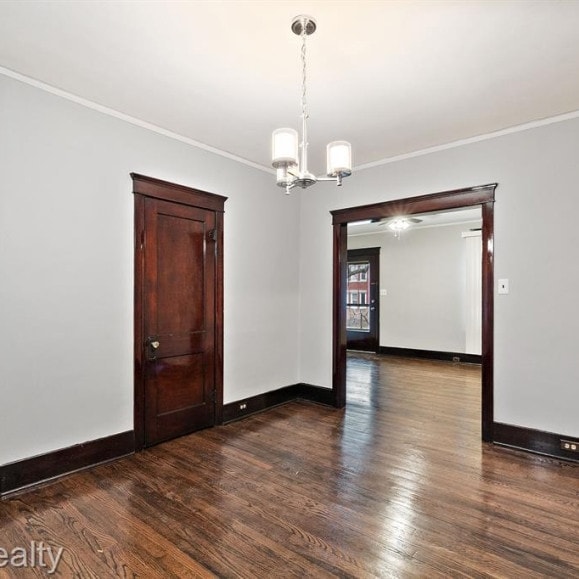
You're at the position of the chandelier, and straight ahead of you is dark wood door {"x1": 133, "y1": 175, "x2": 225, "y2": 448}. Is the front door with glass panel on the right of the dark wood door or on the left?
right

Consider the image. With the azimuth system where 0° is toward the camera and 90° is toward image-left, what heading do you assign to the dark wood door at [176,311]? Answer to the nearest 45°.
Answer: approximately 315°

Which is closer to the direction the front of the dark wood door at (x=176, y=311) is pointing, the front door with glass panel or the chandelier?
the chandelier

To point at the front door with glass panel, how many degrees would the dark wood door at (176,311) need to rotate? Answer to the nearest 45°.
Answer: approximately 90° to its left

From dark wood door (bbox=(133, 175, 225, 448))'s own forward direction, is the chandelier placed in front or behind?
in front
